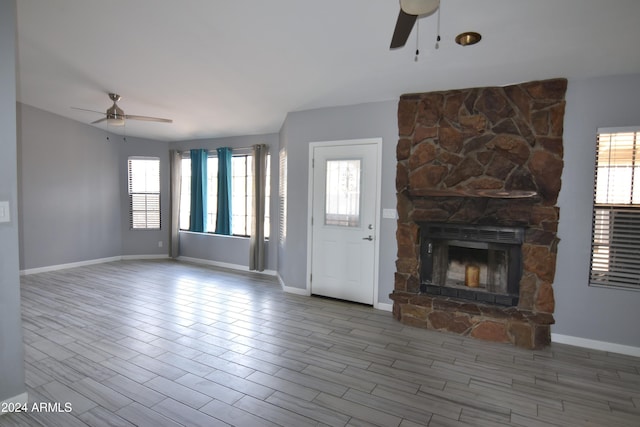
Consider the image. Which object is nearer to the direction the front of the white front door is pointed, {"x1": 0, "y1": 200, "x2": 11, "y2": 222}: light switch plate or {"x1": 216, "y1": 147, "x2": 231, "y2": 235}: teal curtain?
the light switch plate

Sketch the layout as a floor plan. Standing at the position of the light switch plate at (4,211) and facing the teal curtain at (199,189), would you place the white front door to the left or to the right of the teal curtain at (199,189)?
right

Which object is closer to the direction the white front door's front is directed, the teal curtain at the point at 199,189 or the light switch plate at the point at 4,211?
the light switch plate

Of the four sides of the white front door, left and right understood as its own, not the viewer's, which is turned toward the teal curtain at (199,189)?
right

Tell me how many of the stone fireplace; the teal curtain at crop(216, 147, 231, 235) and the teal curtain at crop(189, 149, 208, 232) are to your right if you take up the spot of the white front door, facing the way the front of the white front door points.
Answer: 2

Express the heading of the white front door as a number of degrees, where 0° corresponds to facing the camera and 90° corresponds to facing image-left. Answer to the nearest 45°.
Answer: approximately 45°

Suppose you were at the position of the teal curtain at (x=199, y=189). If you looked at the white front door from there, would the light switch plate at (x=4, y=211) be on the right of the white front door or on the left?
right

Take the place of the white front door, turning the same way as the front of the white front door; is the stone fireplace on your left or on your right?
on your left

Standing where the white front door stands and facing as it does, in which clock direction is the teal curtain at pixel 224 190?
The teal curtain is roughly at 3 o'clock from the white front door.

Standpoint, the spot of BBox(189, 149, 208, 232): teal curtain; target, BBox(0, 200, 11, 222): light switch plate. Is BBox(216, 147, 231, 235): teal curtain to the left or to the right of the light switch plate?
left
